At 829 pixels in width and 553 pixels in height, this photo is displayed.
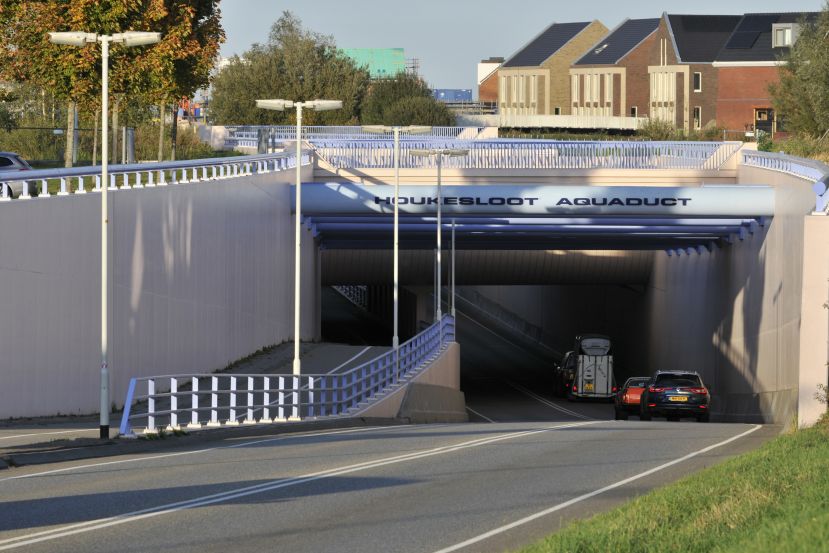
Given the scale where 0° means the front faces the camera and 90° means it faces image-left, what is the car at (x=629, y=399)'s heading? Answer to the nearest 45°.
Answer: approximately 180°

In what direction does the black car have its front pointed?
away from the camera

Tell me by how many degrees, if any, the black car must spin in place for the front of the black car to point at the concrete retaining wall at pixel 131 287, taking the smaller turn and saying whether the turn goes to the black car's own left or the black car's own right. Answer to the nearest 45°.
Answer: approximately 135° to the black car's own left

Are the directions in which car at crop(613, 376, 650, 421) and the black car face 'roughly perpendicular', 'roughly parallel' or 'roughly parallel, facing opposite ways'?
roughly parallel

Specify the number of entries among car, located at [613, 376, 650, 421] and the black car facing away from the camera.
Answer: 2

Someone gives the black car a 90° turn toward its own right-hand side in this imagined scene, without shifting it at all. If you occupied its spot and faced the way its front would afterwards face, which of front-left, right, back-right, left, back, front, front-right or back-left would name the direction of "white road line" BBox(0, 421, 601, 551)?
right

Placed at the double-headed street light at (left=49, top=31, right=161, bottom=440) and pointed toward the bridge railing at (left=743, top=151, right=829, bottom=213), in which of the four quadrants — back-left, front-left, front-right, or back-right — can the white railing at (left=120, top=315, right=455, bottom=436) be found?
front-left

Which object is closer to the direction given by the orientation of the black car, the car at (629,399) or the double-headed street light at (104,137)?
the car

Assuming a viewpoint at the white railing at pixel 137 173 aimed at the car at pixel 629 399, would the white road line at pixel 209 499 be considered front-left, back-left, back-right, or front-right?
back-right

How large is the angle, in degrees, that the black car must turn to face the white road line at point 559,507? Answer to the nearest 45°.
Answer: approximately 180°
